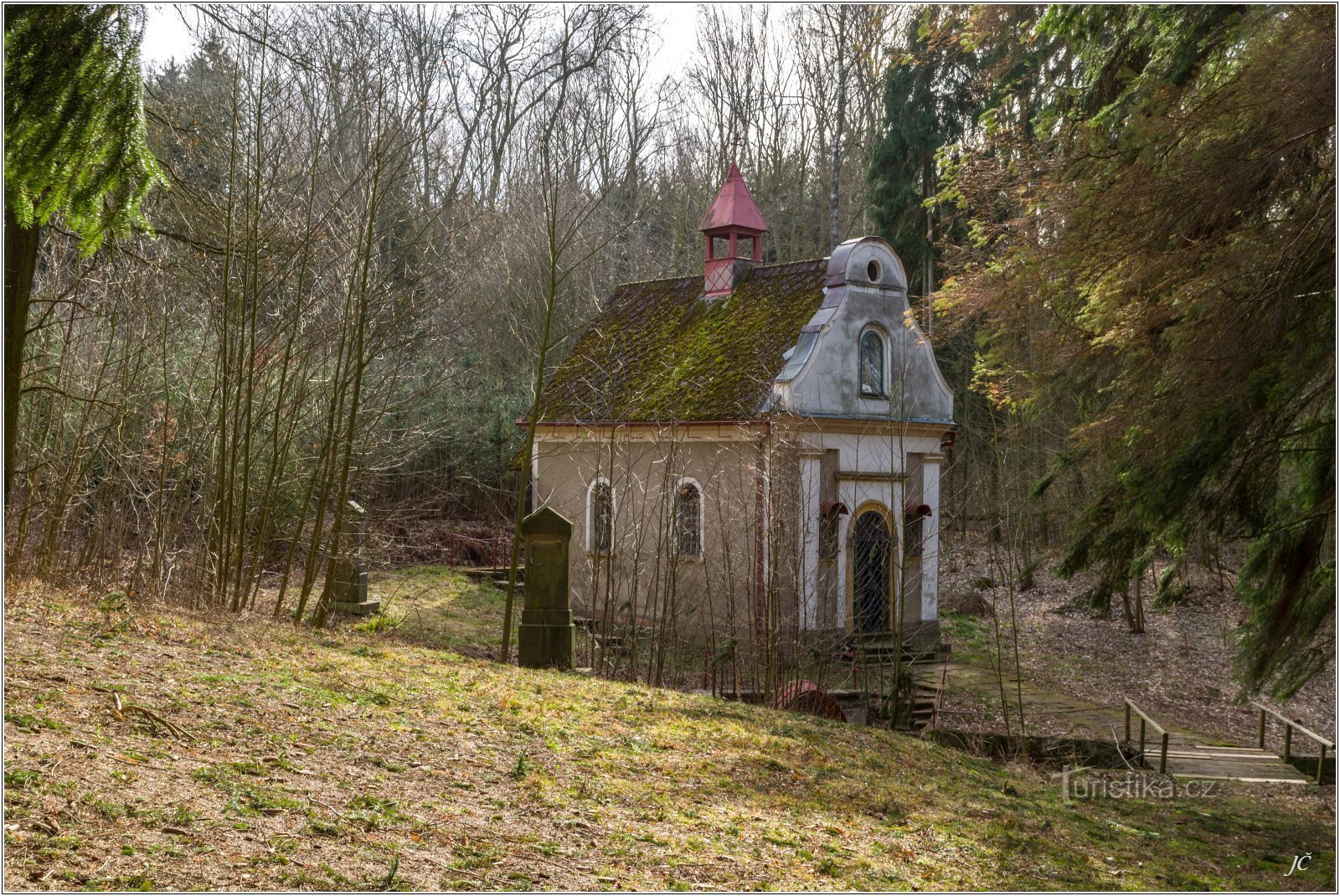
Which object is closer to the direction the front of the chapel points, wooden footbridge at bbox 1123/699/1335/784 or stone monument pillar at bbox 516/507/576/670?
the wooden footbridge

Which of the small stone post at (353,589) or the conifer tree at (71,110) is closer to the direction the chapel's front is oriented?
the conifer tree

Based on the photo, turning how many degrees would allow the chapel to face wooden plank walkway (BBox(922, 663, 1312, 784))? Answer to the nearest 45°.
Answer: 0° — it already faces it

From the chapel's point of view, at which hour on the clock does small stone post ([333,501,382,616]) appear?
The small stone post is roughly at 4 o'clock from the chapel.

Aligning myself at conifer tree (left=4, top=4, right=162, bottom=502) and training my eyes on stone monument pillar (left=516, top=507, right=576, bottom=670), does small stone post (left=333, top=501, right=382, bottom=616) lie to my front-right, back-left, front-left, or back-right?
front-left

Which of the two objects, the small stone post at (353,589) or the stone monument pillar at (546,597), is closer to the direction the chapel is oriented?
the stone monument pillar

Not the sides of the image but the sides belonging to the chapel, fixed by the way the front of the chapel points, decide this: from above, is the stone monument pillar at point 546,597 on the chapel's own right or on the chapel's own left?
on the chapel's own right

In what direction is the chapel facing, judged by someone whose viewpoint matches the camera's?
facing the viewer and to the right of the viewer

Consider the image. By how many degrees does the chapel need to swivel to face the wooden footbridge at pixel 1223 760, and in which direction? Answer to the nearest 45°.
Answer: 0° — it already faces it

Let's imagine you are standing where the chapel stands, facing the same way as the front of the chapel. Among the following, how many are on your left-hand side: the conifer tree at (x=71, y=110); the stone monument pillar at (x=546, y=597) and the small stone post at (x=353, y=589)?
0

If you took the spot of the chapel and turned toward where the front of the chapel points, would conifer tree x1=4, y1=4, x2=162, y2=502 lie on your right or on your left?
on your right
